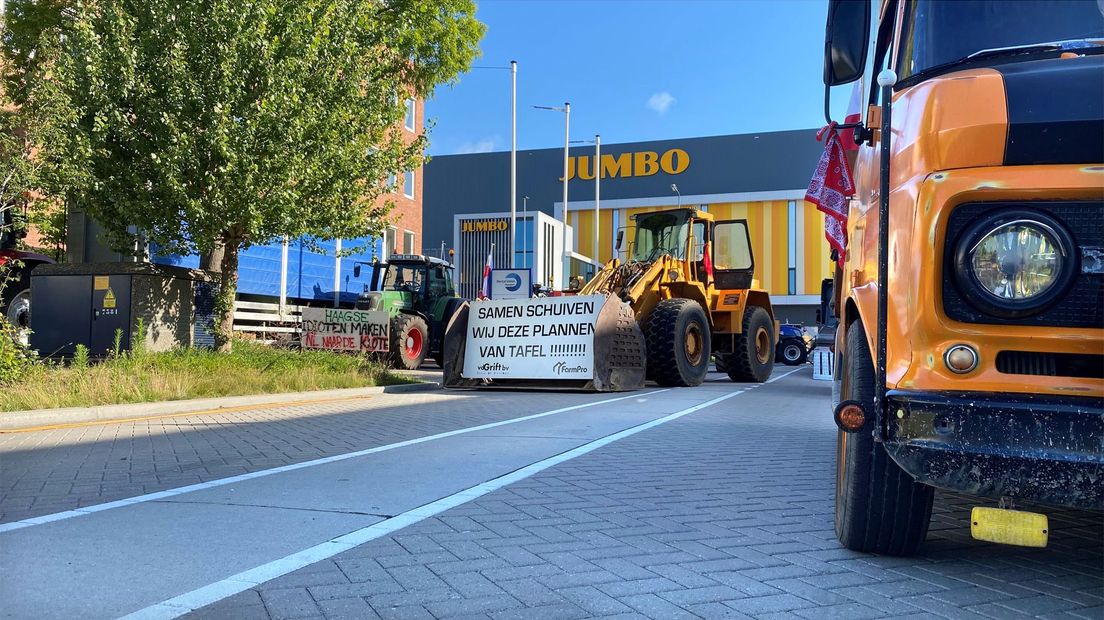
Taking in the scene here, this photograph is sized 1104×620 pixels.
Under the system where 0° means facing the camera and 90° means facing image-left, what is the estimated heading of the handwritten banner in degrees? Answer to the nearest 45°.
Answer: approximately 0°

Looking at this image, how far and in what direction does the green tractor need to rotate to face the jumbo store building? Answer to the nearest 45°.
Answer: approximately 180°

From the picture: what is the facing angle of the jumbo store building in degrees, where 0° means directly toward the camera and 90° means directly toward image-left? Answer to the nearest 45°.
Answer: approximately 0°

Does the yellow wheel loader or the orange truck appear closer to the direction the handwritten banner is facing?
the orange truck

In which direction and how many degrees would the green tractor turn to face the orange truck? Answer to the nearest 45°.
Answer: approximately 45° to its left

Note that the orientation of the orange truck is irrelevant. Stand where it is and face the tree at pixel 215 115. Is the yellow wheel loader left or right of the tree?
right
